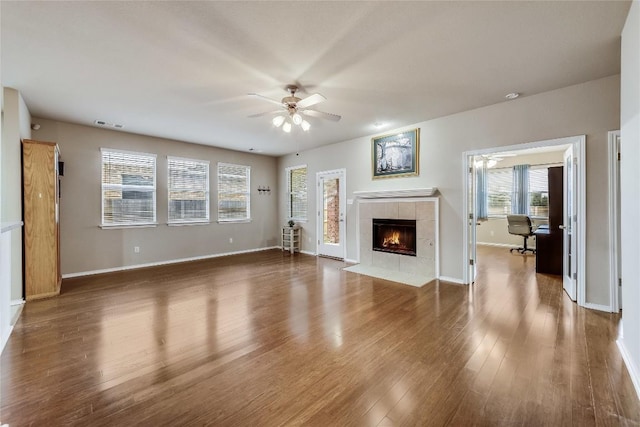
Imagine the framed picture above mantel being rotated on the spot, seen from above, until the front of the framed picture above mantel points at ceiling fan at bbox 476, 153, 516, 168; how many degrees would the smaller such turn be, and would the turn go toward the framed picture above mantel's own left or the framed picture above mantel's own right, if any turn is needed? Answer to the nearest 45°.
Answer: approximately 180°

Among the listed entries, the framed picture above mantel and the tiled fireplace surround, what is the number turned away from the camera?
0

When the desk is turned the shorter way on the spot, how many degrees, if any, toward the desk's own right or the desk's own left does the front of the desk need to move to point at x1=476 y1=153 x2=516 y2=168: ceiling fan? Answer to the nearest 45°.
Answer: approximately 45° to the desk's own right

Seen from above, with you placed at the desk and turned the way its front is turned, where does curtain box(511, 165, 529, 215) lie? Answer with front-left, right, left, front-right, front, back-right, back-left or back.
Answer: right

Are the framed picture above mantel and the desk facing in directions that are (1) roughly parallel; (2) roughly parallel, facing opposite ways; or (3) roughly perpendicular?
roughly perpendicular

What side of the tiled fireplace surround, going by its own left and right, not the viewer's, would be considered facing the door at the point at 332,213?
right

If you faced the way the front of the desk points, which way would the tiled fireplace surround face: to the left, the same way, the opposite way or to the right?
to the left

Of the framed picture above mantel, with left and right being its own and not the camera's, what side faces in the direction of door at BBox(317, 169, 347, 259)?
right

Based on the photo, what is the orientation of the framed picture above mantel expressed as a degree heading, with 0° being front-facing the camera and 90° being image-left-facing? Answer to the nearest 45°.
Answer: approximately 45°

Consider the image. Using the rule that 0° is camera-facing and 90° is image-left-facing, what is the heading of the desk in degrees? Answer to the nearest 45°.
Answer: approximately 90°

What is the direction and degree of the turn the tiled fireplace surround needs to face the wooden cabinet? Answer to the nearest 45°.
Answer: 0° — it already faces it

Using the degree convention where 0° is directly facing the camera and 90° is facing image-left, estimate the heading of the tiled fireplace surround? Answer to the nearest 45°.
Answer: approximately 45°
